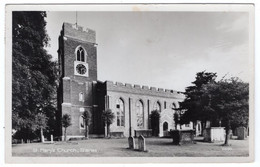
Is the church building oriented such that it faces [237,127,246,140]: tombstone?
no
